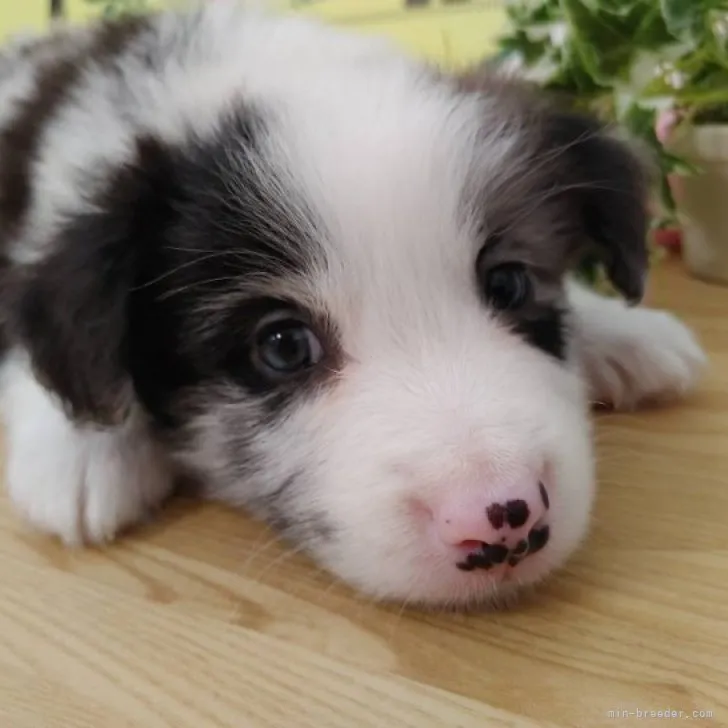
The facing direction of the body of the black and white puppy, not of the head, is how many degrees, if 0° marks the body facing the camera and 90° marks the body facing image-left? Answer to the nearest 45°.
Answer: approximately 315°

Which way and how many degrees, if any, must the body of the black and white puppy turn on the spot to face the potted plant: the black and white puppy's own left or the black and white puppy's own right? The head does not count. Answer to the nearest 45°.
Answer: approximately 90° to the black and white puppy's own left
